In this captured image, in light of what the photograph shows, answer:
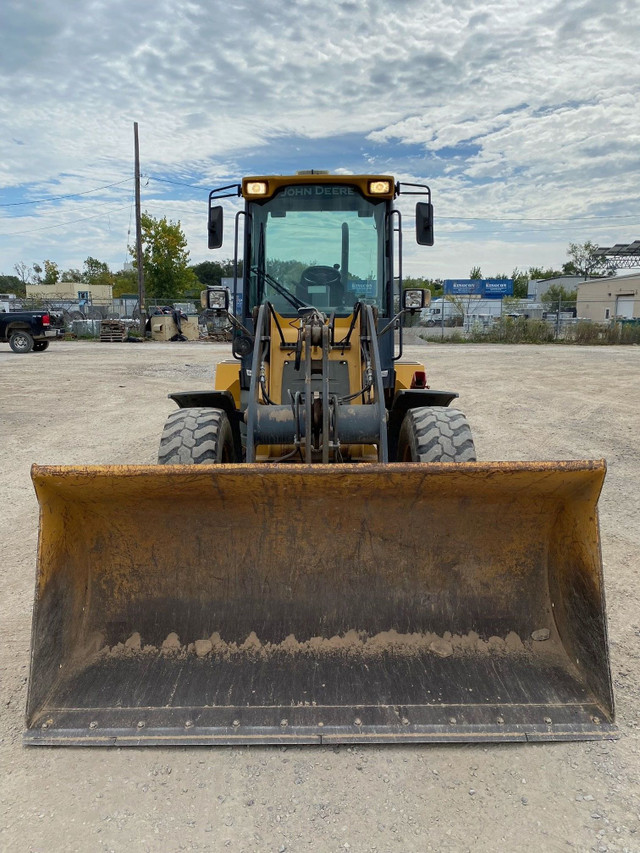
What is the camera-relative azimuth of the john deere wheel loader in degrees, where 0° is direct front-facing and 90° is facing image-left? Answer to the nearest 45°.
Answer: approximately 0°

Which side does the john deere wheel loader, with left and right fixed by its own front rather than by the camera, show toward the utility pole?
back

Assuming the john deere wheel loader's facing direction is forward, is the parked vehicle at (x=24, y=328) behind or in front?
behind
